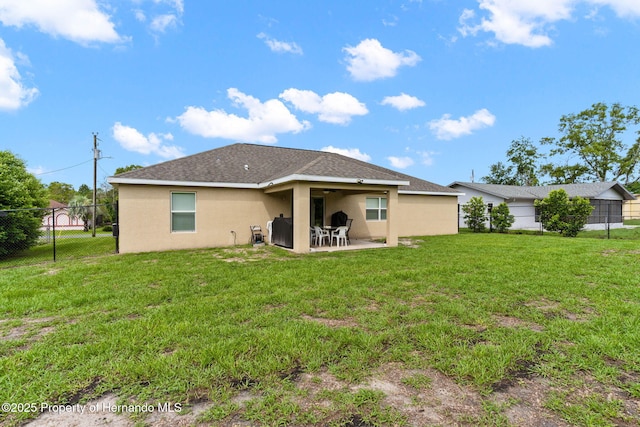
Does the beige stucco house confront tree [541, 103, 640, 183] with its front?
no

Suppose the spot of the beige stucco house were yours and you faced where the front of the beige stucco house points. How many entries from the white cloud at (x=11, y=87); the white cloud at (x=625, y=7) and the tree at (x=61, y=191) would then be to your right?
1

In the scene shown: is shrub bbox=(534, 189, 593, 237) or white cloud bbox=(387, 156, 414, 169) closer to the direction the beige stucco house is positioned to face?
the white cloud

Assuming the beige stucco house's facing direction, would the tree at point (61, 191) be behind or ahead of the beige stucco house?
ahead

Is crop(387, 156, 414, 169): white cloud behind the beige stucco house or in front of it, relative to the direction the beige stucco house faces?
in front

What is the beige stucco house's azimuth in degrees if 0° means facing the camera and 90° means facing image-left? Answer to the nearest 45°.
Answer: approximately 180°

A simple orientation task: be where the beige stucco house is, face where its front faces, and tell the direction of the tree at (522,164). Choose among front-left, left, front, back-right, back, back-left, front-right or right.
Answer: front-right

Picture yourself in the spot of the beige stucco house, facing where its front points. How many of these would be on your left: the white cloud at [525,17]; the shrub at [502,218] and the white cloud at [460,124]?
0

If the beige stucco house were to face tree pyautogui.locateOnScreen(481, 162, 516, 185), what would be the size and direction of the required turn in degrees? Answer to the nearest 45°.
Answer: approximately 45° to its right

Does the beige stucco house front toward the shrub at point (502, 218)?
no

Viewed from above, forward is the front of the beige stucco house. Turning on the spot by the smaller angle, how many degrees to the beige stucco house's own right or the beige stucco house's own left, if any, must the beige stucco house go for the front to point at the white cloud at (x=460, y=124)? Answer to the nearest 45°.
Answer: approximately 45° to the beige stucco house's own right

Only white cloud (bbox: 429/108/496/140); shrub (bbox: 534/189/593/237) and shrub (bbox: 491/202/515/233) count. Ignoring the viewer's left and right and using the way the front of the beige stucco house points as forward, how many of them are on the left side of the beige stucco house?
0

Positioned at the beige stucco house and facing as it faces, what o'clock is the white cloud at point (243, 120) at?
The white cloud is roughly at 12 o'clock from the beige stucco house.
